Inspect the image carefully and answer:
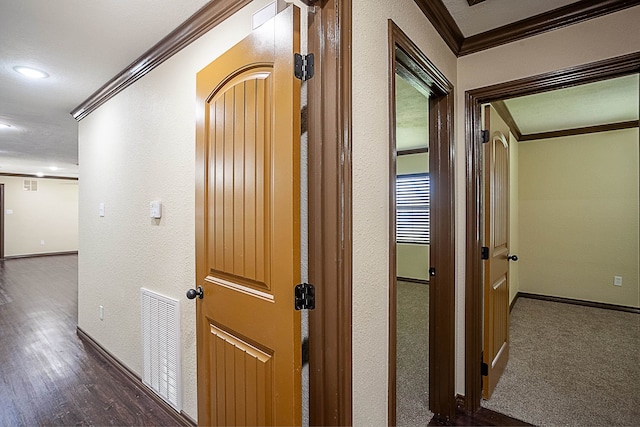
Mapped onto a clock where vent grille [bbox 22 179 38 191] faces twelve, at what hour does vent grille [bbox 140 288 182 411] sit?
vent grille [bbox 140 288 182 411] is roughly at 12 o'clock from vent grille [bbox 22 179 38 191].

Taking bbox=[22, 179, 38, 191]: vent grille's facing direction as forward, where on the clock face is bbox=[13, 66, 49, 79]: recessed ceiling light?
The recessed ceiling light is roughly at 12 o'clock from the vent grille.

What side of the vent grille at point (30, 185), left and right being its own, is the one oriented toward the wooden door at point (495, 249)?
front

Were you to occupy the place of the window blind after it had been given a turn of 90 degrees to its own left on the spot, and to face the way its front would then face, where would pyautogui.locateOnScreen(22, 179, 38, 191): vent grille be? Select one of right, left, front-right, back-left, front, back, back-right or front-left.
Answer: back

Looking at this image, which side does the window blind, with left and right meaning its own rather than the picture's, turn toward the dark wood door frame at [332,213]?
front

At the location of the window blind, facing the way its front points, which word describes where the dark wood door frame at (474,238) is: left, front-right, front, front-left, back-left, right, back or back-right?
front

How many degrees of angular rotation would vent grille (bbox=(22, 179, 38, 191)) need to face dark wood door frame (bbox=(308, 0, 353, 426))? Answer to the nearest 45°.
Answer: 0° — it already faces it

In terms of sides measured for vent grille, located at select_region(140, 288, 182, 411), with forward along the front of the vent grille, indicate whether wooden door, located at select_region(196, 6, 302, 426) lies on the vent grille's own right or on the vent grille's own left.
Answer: on the vent grille's own left

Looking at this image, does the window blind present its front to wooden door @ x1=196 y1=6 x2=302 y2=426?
yes

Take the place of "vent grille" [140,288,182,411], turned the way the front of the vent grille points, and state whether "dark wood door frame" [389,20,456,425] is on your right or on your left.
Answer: on your left

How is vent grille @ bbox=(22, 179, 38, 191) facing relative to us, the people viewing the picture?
facing the viewer

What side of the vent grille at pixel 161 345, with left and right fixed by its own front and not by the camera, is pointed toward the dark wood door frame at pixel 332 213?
left

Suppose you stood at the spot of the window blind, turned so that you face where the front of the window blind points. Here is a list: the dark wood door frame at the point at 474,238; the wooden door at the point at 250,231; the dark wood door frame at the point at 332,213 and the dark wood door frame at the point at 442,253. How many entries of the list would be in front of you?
4
